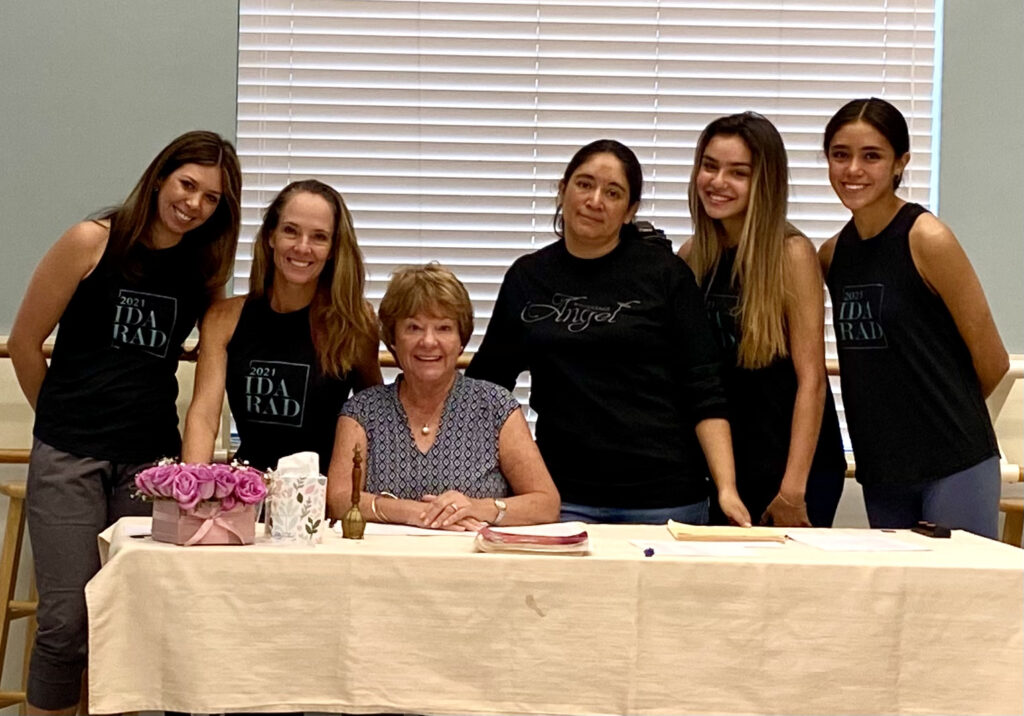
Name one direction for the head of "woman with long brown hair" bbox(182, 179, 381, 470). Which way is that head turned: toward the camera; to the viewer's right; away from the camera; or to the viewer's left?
toward the camera

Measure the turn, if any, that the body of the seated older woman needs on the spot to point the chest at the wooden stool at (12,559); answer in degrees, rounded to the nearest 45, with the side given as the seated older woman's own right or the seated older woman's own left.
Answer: approximately 135° to the seated older woman's own right

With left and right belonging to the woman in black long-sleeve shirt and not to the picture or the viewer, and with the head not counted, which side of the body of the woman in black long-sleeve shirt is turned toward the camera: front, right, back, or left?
front

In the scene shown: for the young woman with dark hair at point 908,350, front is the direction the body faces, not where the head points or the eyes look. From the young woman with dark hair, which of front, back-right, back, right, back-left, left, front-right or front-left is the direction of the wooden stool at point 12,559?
front-right

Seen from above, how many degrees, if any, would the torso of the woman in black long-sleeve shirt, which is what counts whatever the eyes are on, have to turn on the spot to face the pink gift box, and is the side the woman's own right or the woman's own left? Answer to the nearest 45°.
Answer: approximately 45° to the woman's own right

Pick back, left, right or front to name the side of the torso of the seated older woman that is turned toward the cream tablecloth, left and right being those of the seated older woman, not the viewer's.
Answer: front

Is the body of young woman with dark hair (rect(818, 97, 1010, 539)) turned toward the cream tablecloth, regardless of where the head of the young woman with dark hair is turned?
yes

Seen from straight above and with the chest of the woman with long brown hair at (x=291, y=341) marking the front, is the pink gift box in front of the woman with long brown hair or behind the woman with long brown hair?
in front

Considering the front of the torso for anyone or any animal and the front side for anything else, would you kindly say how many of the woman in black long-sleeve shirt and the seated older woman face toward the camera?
2

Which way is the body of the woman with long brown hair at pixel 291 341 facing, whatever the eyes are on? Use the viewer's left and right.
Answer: facing the viewer

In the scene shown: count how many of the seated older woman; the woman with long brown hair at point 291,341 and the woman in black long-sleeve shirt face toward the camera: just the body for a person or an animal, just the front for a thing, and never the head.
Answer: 3

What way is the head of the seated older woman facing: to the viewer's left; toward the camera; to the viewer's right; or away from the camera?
toward the camera

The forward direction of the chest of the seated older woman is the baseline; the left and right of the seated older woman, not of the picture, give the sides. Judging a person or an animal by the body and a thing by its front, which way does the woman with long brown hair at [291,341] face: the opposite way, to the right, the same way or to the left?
the same way

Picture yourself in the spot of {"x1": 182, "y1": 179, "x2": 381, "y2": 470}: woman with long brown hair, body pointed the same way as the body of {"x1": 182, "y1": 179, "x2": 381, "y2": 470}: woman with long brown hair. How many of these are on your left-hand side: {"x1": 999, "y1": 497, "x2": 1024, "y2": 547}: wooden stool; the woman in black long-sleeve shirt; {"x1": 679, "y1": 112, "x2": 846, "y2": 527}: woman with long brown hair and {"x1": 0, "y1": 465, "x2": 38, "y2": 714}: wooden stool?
3

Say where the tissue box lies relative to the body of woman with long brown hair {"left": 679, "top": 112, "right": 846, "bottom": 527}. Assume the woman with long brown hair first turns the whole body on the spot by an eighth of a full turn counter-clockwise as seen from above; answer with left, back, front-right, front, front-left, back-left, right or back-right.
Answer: front-right

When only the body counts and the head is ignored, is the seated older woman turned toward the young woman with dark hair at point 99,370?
no

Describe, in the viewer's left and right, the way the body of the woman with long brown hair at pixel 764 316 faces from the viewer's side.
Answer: facing the viewer and to the left of the viewer
